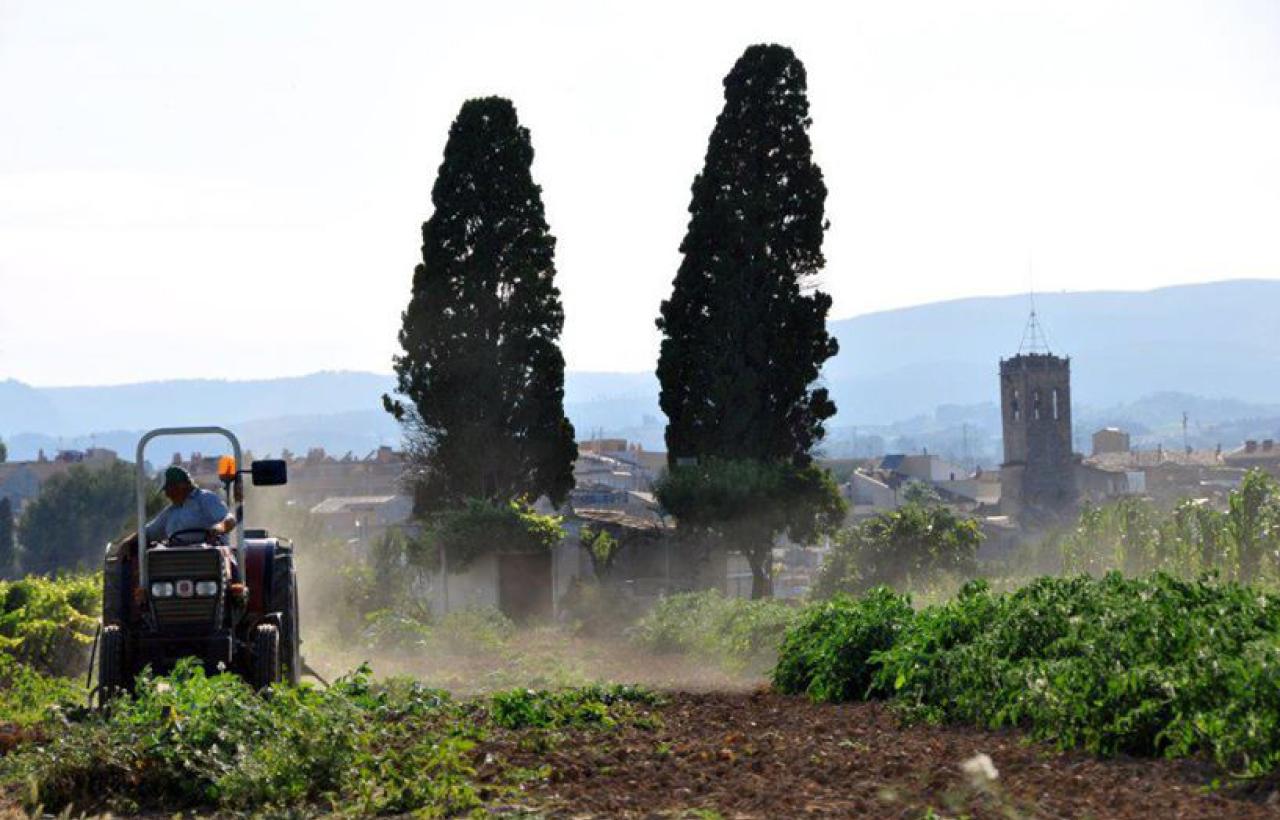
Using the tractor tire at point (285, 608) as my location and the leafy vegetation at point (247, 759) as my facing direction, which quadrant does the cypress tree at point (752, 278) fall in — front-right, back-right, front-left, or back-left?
back-left

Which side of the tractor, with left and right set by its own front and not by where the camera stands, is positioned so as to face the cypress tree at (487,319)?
back

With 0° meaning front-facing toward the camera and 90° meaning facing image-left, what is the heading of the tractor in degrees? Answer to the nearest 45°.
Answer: approximately 0°

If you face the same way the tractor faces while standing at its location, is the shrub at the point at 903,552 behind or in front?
behind

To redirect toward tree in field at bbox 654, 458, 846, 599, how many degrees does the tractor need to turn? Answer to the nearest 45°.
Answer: approximately 135° to its left

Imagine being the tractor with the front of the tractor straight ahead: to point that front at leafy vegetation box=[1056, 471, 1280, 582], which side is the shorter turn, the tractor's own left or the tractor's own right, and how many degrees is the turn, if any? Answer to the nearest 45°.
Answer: approximately 135° to the tractor's own left

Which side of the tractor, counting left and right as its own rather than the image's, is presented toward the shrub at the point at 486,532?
back

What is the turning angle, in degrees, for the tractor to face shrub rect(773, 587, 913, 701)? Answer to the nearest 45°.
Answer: approximately 90° to its left

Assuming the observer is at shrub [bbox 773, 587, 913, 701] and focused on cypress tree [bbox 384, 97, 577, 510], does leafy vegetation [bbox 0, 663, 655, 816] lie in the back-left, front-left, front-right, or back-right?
back-left

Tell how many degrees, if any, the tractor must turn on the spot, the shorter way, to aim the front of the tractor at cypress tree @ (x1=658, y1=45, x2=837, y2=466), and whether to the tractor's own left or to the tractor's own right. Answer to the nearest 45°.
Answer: approximately 135° to the tractor's own left
